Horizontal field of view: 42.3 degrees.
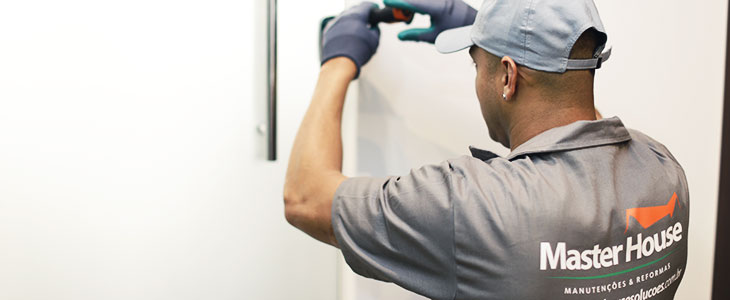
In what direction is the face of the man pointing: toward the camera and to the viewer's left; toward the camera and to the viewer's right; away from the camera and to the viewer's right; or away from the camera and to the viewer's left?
away from the camera and to the viewer's left

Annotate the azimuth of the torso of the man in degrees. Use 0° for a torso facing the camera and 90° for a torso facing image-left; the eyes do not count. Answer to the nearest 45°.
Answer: approximately 135°
